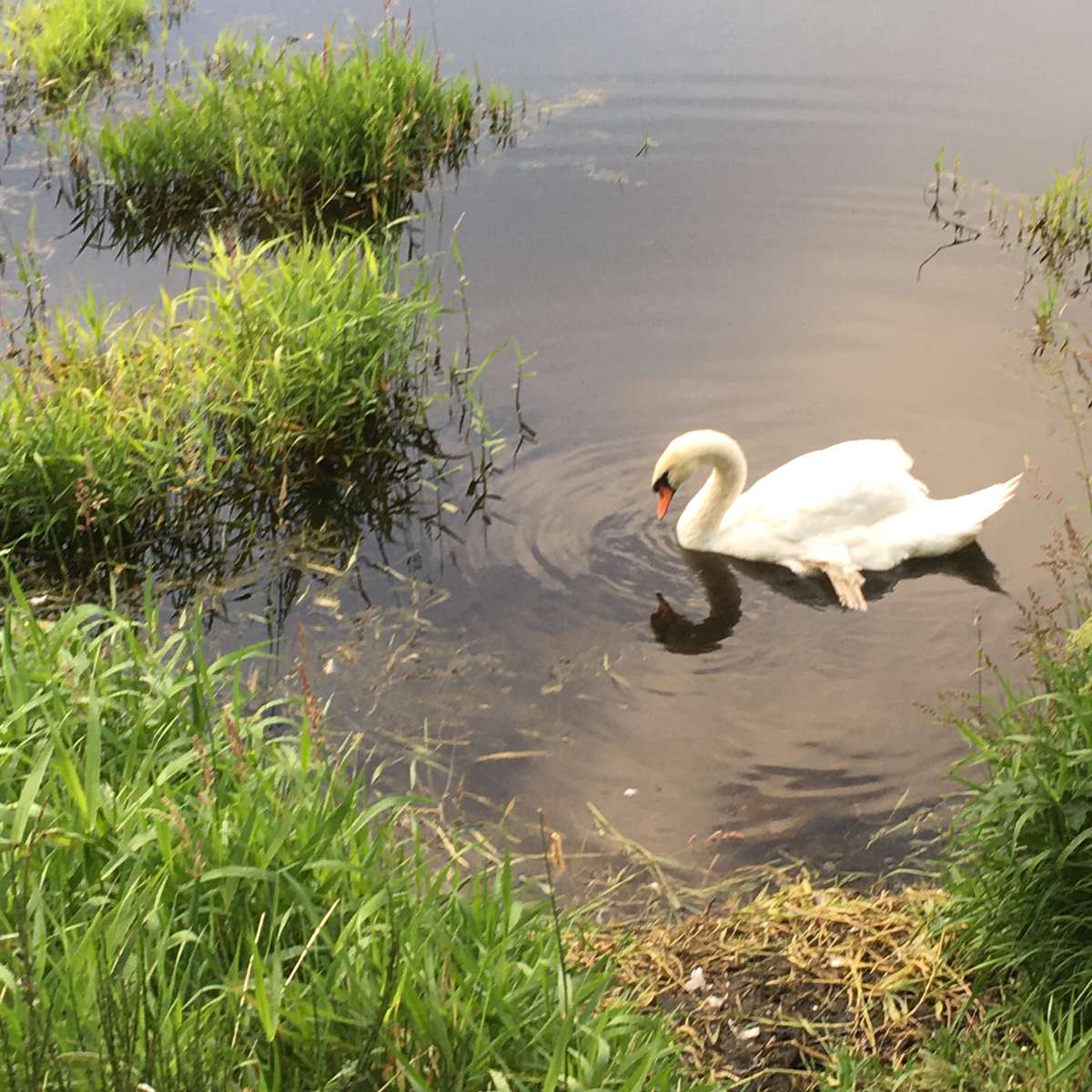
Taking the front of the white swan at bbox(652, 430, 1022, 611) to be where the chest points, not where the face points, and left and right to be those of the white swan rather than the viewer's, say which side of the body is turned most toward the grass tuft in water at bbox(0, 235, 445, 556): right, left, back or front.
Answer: front

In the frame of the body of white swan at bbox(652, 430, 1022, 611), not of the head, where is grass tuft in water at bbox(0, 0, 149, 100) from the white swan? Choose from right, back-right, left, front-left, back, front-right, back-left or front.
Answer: front-right

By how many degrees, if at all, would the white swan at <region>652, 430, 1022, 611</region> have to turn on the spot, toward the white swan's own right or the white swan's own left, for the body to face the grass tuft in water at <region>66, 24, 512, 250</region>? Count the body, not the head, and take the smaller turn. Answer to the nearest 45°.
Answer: approximately 45° to the white swan's own right

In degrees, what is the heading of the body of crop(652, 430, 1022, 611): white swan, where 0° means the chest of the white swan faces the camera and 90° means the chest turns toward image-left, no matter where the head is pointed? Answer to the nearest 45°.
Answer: approximately 90°

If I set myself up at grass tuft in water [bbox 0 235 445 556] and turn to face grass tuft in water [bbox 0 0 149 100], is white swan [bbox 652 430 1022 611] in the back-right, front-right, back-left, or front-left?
back-right

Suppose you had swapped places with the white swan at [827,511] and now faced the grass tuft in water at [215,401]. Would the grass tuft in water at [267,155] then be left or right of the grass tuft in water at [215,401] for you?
right
